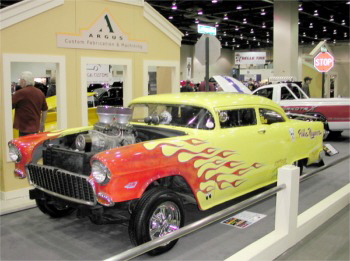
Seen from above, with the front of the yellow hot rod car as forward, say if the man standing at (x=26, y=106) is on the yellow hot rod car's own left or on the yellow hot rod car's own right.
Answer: on the yellow hot rod car's own right

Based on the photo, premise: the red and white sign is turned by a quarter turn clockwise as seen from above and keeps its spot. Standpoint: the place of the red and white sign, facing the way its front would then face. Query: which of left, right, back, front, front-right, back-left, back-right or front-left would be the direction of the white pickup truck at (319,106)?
left

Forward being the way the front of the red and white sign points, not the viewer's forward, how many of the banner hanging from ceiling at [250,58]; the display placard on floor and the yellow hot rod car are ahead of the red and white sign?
2

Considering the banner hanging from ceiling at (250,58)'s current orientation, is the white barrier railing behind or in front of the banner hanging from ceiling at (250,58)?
in front

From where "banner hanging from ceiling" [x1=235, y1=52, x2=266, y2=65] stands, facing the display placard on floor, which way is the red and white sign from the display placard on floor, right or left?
left

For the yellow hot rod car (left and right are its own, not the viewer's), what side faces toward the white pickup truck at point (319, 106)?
back

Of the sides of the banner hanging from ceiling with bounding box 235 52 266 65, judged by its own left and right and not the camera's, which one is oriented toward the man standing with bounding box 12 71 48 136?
front

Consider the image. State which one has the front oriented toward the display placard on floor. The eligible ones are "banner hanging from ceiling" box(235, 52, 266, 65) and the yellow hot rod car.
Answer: the banner hanging from ceiling

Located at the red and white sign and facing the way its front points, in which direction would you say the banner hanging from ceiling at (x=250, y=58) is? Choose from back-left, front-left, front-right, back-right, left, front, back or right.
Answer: back-right

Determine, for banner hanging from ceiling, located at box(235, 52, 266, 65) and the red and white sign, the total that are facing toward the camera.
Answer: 2

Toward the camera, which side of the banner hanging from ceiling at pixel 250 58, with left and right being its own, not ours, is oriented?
front

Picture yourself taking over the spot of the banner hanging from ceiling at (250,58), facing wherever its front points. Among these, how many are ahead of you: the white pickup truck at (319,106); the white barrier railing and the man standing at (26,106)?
3

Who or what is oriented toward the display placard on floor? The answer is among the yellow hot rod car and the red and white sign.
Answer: the red and white sign

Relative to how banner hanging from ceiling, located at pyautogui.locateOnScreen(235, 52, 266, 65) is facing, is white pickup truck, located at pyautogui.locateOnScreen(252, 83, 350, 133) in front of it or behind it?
in front

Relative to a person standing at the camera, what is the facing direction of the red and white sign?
facing the viewer

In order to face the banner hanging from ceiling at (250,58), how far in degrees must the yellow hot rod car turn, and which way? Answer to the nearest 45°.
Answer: approximately 135° to its right

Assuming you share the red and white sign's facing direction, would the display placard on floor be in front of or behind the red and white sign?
in front
